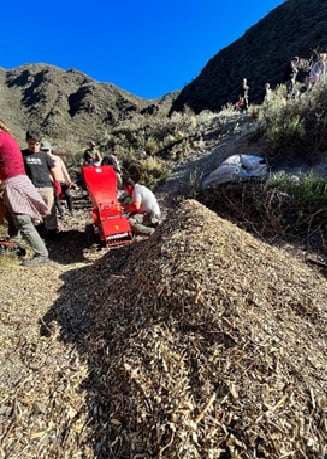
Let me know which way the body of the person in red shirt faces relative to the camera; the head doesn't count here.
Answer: to the viewer's left

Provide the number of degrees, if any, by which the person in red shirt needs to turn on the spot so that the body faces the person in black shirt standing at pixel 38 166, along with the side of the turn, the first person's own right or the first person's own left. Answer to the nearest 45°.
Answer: approximately 90° to the first person's own right

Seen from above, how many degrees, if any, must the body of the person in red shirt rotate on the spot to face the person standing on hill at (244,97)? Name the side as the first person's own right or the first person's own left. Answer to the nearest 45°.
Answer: approximately 135° to the first person's own right

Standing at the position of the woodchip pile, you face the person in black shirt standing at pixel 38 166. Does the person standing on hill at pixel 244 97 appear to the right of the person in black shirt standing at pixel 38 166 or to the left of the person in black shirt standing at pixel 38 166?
right

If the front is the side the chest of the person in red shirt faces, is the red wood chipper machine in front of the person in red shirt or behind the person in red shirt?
behind
